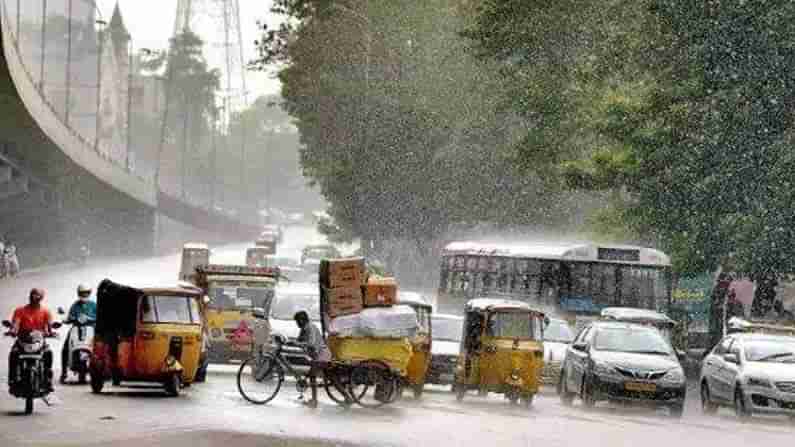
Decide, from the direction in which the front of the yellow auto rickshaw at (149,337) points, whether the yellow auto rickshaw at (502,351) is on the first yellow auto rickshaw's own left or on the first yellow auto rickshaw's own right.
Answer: on the first yellow auto rickshaw's own left

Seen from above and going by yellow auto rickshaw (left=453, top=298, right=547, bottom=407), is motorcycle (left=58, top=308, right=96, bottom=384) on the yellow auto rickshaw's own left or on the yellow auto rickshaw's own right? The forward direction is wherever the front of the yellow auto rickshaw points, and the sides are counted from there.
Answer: on the yellow auto rickshaw's own right

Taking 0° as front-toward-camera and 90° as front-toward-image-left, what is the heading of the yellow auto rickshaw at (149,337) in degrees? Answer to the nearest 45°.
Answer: approximately 315°

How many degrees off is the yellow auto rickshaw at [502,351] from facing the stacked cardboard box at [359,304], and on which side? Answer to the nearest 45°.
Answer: approximately 135° to its right

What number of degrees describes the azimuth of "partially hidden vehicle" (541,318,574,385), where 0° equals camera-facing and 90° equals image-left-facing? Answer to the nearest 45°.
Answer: approximately 0°
